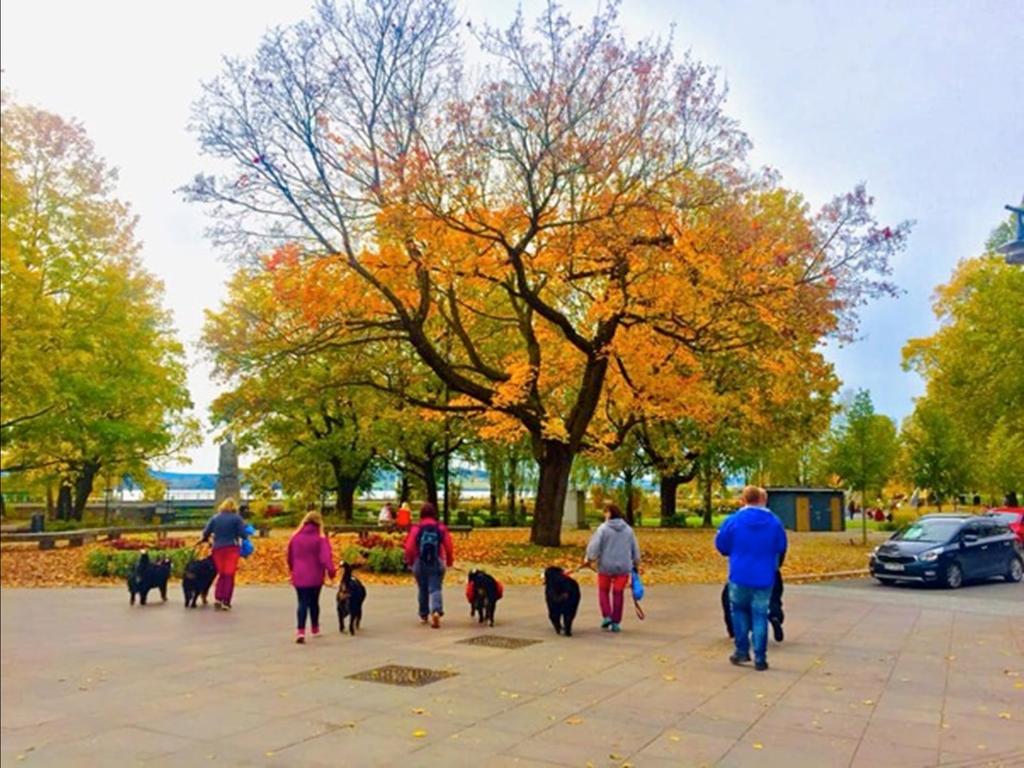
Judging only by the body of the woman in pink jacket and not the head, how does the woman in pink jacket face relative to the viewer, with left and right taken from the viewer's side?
facing away from the viewer

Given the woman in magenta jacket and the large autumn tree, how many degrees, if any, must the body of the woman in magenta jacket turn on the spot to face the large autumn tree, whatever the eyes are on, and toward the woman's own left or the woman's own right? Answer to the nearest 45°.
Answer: approximately 45° to the woman's own right

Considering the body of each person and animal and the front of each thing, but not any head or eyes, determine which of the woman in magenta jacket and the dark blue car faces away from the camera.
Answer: the woman in magenta jacket

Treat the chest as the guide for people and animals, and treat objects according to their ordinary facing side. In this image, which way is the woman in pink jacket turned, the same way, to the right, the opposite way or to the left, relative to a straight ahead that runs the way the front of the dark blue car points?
to the right

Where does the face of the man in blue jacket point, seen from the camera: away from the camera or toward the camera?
away from the camera

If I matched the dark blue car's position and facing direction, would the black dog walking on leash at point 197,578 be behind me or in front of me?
in front

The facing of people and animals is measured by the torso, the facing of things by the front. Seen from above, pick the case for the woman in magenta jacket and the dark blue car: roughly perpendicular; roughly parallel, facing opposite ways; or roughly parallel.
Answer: roughly perpendicular

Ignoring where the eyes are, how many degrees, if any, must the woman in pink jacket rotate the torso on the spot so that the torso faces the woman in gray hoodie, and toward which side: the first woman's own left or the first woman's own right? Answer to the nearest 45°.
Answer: approximately 90° to the first woman's own right

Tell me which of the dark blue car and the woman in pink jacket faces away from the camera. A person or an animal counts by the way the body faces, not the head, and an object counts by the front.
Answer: the woman in pink jacket

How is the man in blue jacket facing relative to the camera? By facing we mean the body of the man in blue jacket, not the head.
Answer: away from the camera

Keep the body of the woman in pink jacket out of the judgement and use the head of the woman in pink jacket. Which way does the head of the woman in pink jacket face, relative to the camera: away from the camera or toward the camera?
away from the camera

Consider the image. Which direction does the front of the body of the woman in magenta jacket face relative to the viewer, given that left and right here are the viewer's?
facing away from the viewer

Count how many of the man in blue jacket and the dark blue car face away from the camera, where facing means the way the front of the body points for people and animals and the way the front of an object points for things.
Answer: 1

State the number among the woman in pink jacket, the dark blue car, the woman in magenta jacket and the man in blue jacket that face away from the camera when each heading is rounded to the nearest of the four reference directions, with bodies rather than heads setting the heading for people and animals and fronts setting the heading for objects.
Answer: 3

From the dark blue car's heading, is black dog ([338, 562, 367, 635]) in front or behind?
in front

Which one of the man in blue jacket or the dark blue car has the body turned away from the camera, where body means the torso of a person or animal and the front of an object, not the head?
the man in blue jacket
